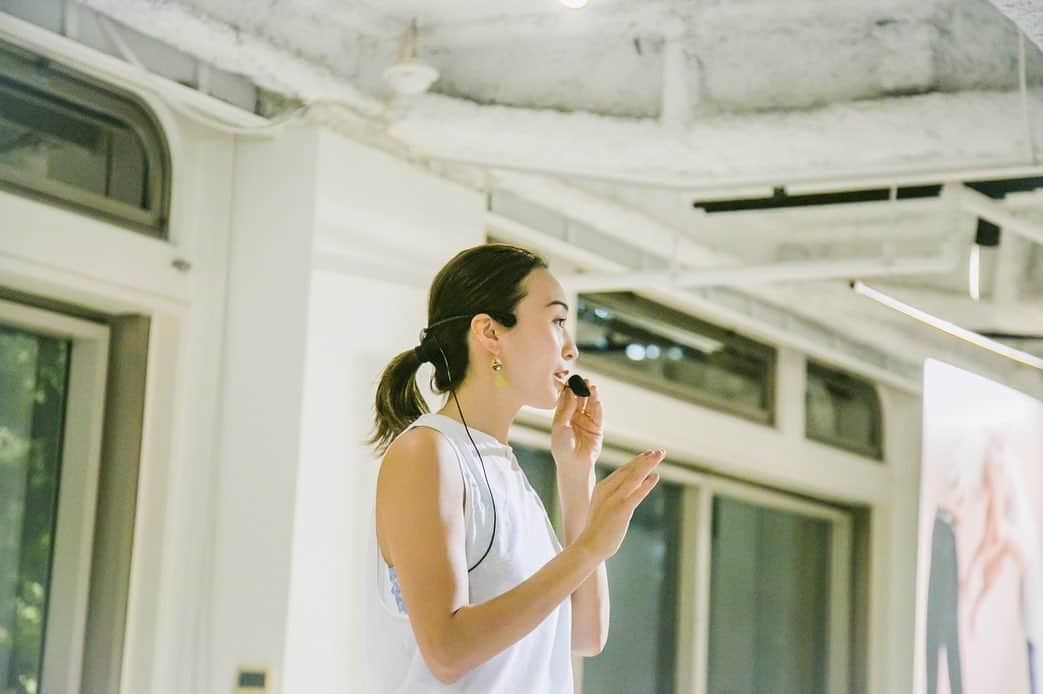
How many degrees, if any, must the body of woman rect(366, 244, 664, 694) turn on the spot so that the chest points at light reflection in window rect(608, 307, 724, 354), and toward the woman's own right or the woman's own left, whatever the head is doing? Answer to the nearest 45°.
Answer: approximately 90° to the woman's own left

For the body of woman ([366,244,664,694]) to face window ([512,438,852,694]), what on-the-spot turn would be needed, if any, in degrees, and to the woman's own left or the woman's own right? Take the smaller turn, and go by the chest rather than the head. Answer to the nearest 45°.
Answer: approximately 90° to the woman's own left

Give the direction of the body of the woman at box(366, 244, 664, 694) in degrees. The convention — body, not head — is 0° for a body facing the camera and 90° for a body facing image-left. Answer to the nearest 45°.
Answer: approximately 270°

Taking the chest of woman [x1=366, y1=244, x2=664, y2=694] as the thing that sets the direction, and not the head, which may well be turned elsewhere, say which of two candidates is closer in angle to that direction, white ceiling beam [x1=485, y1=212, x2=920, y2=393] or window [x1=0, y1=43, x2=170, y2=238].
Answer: the white ceiling beam

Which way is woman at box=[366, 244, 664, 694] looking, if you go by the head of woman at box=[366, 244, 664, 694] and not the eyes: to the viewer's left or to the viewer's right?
to the viewer's right

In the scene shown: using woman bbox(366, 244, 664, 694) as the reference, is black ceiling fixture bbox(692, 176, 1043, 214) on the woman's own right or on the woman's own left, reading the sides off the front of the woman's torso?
on the woman's own left
